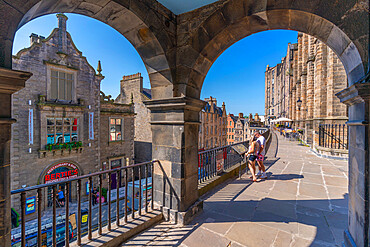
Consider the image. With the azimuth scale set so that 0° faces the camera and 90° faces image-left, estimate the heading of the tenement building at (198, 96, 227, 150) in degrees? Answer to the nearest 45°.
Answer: approximately 315°

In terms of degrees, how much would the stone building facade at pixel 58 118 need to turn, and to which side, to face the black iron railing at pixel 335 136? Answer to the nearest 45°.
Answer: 0° — it already faces it

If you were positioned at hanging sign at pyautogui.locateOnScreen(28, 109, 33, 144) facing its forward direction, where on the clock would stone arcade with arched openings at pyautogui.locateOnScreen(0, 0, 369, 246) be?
The stone arcade with arched openings is roughly at 1 o'clock from the hanging sign.

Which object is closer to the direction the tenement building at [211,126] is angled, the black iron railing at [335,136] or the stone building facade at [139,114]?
the black iron railing

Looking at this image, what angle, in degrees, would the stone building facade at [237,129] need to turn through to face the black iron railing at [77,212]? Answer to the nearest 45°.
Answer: approximately 45° to its right

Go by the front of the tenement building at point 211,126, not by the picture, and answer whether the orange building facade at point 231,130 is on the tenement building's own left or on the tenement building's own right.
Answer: on the tenement building's own left

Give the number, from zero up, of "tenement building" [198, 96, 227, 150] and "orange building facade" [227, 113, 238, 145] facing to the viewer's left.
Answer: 0

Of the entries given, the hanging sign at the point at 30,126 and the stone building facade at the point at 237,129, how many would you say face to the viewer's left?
0

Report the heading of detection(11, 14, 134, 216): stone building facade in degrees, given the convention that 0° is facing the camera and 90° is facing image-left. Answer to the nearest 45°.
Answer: approximately 315°

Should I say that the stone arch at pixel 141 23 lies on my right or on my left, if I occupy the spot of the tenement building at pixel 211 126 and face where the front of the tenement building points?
on my right

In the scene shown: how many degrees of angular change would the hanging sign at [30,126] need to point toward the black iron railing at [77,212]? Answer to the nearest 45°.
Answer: approximately 45° to its right
